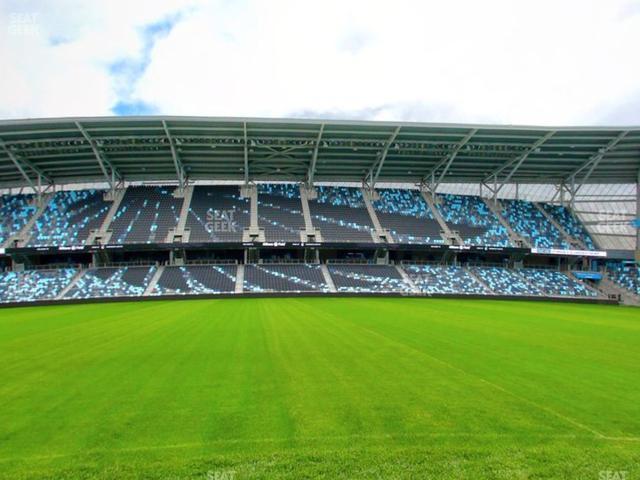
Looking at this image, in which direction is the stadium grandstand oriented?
toward the camera
